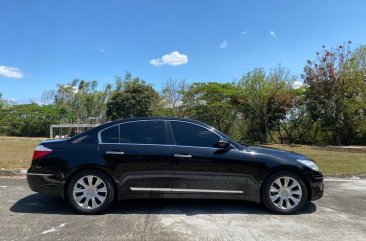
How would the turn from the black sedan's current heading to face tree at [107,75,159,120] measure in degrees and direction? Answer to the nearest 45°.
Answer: approximately 90° to its left

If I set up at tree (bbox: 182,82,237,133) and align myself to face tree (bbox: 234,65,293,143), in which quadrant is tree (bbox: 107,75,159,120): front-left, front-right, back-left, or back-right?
back-left

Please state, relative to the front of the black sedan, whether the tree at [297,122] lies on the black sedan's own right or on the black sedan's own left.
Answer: on the black sedan's own left

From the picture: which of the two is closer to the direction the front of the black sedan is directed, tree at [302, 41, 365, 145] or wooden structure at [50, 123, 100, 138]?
the tree

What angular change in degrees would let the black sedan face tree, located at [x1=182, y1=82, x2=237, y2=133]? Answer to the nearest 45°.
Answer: approximately 90° to its left

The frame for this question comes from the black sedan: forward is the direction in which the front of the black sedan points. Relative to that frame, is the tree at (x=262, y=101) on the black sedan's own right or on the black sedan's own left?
on the black sedan's own left

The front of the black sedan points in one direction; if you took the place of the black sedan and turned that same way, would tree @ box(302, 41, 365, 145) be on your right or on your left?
on your left

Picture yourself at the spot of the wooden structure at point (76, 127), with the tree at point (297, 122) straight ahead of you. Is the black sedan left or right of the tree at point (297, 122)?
right

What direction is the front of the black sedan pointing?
to the viewer's right

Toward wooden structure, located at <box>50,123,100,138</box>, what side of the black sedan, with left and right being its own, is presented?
left

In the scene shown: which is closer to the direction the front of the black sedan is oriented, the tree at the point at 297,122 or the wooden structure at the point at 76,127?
the tree
